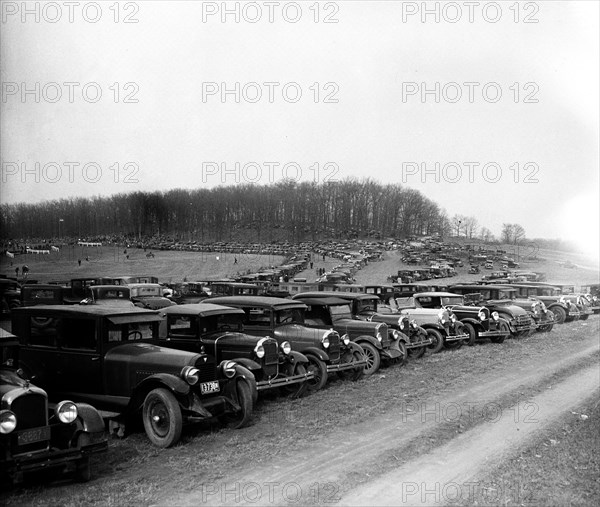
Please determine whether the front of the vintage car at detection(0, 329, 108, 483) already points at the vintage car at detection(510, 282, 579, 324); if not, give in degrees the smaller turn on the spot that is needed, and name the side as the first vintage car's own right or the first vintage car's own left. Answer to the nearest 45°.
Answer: approximately 90° to the first vintage car's own left

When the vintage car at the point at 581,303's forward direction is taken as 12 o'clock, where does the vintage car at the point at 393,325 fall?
the vintage car at the point at 393,325 is roughly at 2 o'clock from the vintage car at the point at 581,303.

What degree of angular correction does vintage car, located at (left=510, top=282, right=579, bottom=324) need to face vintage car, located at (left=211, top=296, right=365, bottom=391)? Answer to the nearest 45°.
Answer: approximately 45° to its right

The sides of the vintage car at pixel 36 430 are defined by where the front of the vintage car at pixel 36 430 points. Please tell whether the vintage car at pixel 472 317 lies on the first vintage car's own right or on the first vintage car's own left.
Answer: on the first vintage car's own left

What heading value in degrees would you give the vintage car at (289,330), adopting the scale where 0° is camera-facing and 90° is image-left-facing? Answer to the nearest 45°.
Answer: approximately 315°

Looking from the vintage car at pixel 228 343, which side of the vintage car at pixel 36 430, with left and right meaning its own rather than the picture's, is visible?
left
